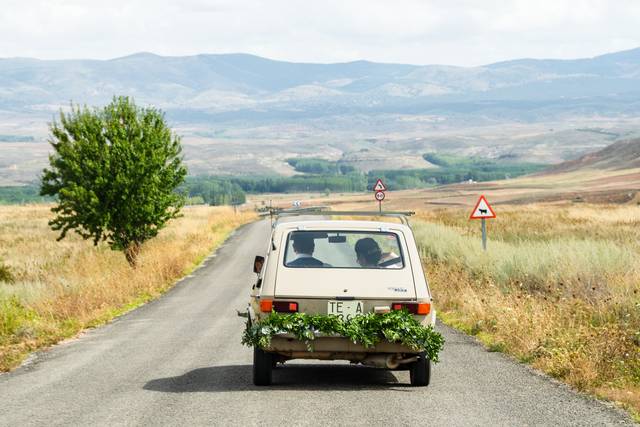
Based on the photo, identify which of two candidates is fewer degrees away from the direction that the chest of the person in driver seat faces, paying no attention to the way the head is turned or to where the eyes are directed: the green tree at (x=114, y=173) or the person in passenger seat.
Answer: the green tree

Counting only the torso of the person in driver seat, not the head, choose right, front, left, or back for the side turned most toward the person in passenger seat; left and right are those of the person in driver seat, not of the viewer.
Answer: right

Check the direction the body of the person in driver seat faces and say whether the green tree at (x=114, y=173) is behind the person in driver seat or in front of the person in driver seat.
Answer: in front

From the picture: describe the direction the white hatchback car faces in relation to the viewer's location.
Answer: facing away from the viewer

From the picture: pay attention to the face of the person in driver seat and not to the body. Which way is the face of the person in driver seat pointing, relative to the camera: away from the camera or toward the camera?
away from the camera

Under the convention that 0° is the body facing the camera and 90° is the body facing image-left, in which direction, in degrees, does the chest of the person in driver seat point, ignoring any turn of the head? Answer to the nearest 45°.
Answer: approximately 180°

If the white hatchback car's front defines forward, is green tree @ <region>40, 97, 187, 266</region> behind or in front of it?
in front
